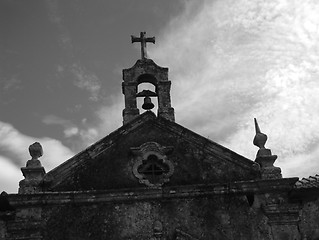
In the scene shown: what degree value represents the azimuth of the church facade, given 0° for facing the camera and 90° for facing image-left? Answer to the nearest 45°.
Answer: approximately 0°
